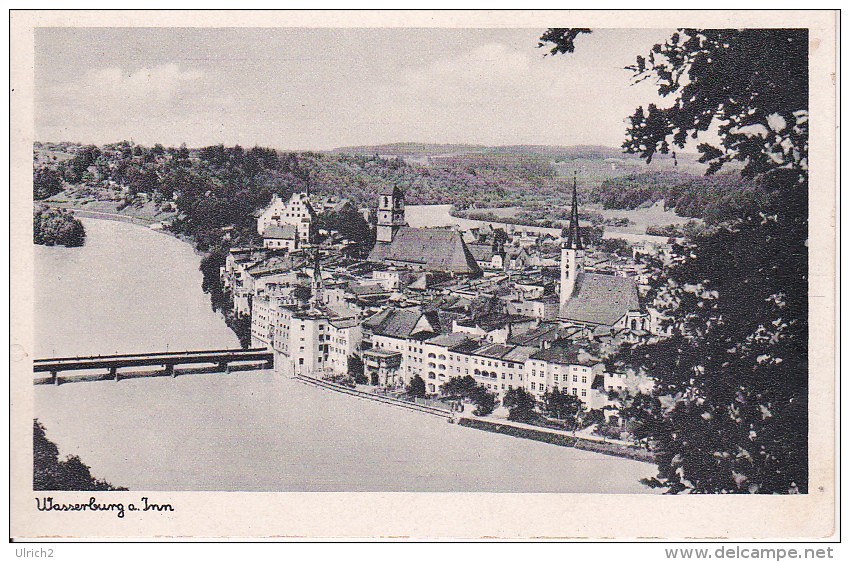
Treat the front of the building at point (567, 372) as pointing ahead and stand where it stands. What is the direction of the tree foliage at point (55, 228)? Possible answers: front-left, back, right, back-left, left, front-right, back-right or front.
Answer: back-right

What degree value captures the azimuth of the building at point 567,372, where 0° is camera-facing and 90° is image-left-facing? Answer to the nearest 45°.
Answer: approximately 45°

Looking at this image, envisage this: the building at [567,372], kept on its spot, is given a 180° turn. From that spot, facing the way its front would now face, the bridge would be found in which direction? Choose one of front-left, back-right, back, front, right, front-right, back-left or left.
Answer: back-left

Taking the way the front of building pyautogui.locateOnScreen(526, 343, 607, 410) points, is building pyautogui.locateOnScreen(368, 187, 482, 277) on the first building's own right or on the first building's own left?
on the first building's own right
